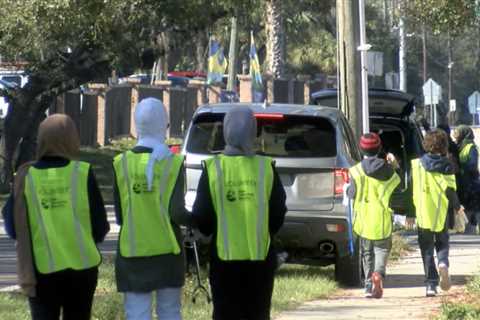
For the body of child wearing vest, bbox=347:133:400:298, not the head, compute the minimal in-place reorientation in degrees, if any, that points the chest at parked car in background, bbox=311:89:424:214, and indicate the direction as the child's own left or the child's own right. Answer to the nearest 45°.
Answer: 0° — they already face it

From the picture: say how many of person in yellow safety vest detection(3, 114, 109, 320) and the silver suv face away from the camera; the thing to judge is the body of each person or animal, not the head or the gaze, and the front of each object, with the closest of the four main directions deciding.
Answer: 2

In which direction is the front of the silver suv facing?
away from the camera

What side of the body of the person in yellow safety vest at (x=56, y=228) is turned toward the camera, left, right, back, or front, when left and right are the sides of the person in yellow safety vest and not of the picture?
back

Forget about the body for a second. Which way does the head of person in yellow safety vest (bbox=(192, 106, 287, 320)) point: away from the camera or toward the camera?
away from the camera

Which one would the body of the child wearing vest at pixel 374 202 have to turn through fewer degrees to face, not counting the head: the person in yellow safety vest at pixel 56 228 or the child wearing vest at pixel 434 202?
the child wearing vest

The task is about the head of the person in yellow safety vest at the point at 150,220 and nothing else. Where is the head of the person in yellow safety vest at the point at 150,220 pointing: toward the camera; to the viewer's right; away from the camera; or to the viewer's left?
away from the camera

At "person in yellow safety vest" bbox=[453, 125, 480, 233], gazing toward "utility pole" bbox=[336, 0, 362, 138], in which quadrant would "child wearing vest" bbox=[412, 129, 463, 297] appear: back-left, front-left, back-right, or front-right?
front-left

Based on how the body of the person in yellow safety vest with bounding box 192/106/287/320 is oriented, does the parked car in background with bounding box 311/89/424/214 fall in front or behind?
in front

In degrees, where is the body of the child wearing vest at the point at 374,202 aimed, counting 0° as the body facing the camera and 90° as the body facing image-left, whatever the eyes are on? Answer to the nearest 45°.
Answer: approximately 180°

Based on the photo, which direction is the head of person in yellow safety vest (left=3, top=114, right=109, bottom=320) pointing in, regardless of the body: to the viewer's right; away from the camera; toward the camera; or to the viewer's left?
away from the camera

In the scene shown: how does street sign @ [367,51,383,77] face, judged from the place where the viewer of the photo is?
facing away from the viewer

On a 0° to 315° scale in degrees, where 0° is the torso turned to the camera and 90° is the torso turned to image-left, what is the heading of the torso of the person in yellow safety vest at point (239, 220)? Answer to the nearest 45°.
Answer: approximately 180°

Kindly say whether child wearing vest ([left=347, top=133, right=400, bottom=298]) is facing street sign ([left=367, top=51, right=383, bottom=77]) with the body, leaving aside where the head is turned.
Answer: yes
